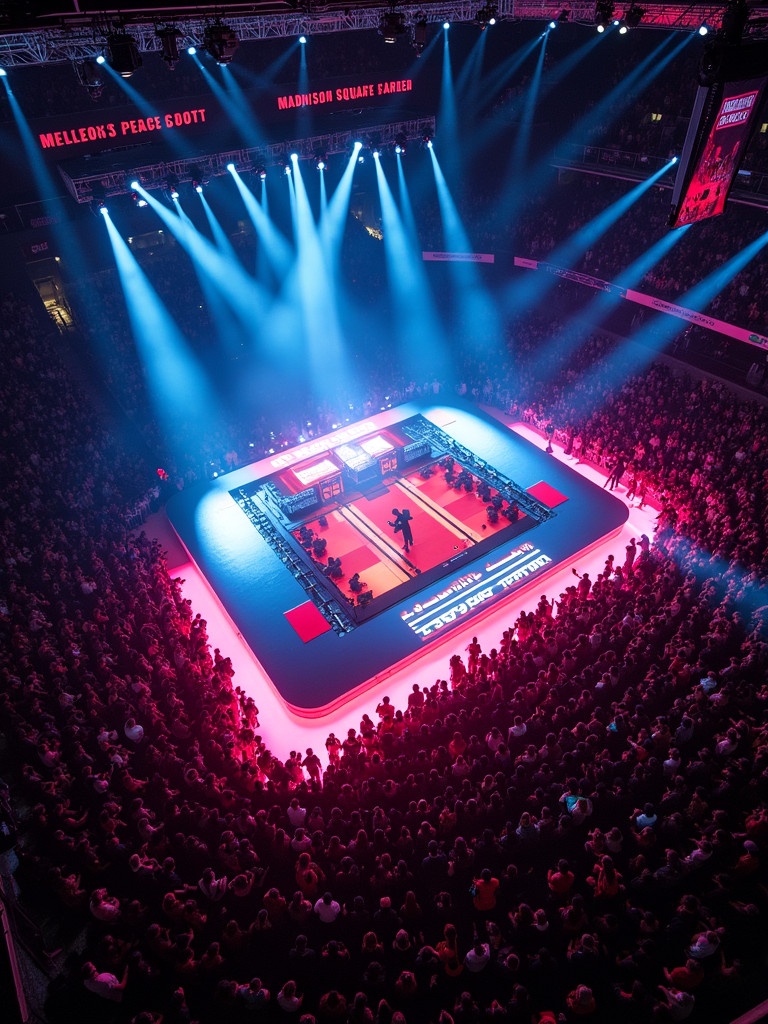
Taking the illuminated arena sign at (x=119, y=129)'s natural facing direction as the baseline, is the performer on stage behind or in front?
in front

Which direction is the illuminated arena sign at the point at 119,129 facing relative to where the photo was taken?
toward the camera
